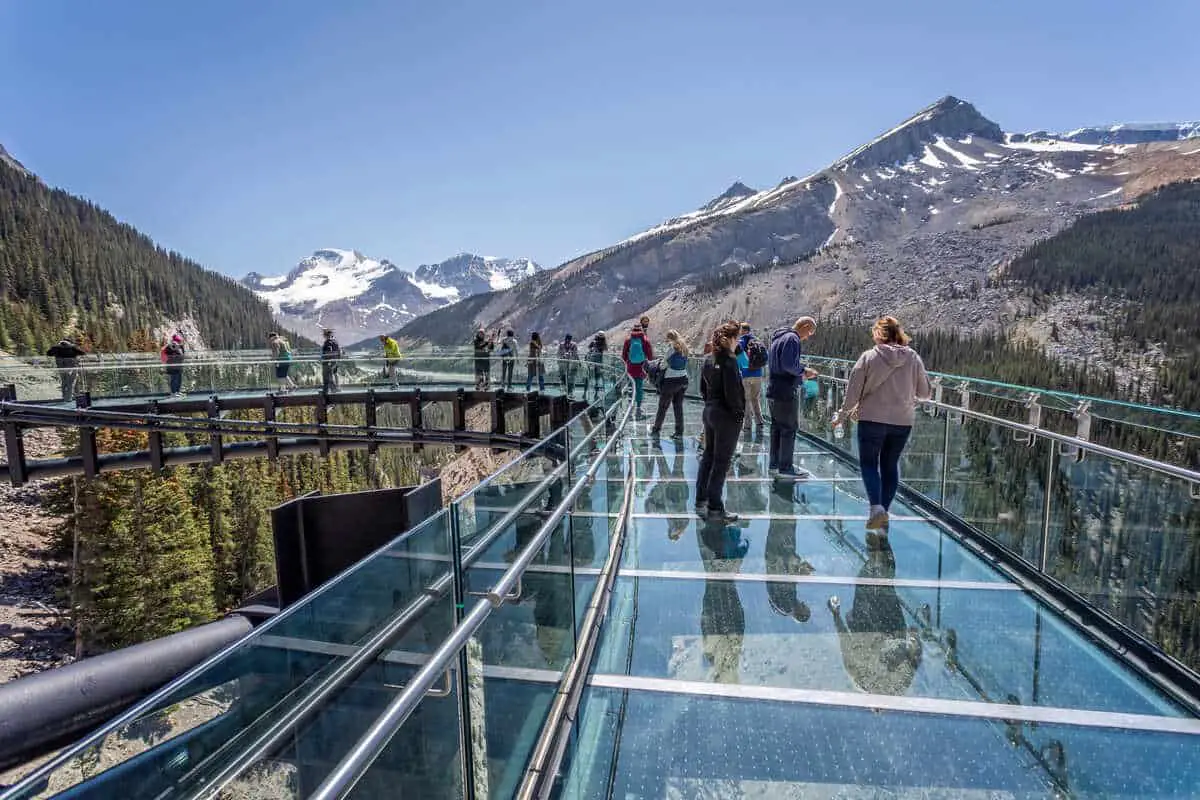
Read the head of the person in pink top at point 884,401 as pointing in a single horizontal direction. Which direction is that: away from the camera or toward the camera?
away from the camera

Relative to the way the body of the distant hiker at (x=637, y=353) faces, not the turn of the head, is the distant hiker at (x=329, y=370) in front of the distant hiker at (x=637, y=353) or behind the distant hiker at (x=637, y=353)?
in front

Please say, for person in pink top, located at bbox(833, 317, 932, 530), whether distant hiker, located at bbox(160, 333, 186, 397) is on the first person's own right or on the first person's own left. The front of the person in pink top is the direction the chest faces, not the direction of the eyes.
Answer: on the first person's own left

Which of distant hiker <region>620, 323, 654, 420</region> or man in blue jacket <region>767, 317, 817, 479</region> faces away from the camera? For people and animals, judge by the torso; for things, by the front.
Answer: the distant hiker

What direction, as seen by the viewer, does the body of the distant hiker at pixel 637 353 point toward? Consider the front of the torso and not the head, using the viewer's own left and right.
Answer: facing away from the viewer

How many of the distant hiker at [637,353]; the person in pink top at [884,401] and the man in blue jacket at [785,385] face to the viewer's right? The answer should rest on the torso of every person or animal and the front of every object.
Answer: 1

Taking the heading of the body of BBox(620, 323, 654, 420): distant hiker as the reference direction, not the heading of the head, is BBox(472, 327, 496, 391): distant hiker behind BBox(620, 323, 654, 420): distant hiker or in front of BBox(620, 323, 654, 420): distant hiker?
in front

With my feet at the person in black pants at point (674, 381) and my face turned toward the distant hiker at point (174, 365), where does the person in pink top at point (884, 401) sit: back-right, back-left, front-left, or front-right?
back-left

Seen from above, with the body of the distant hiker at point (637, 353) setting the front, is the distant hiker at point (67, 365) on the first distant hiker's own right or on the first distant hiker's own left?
on the first distant hiker's own left

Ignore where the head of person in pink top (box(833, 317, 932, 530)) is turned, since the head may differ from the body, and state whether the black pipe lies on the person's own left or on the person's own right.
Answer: on the person's own left

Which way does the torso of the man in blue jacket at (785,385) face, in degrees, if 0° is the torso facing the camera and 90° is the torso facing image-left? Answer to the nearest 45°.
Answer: approximately 270°

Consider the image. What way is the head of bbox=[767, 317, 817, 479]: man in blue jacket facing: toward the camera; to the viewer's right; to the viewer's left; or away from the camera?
to the viewer's right

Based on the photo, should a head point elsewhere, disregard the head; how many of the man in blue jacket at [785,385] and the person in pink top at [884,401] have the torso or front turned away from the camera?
1

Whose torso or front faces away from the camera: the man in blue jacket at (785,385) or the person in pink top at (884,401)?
the person in pink top

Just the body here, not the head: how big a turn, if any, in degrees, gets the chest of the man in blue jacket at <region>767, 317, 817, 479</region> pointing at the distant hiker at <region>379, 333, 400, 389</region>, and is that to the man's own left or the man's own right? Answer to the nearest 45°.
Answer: approximately 135° to the man's own left

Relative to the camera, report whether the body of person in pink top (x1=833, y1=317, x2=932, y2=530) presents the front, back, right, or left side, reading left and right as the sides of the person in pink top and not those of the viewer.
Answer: back
